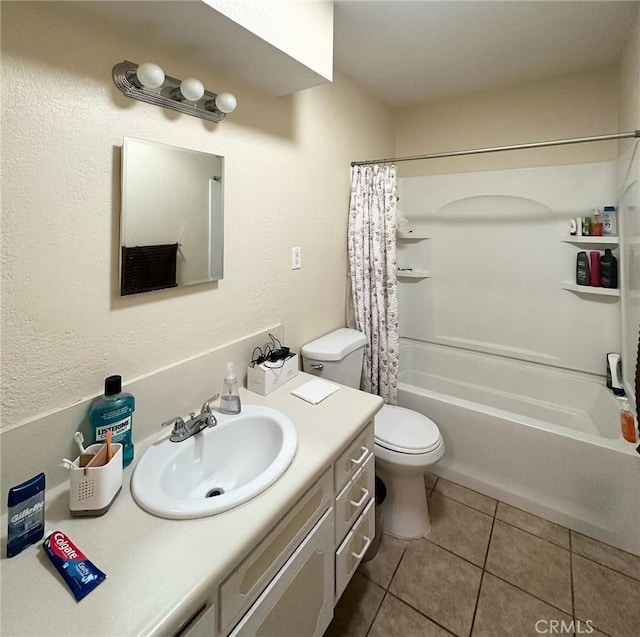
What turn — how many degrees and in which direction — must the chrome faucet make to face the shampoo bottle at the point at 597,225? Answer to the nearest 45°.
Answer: approximately 45° to its left

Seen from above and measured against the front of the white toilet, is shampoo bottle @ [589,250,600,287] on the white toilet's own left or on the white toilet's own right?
on the white toilet's own left

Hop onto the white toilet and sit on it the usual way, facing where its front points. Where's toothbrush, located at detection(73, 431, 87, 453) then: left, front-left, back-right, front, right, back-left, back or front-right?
right

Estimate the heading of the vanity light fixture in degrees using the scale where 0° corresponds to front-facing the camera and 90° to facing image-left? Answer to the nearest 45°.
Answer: approximately 315°

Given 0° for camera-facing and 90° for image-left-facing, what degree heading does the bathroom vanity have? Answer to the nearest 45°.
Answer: approximately 315°

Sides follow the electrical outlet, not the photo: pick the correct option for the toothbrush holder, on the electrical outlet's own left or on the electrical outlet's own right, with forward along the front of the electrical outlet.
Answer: on the electrical outlet's own right

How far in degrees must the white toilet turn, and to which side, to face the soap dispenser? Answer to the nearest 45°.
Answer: approximately 90° to its right
